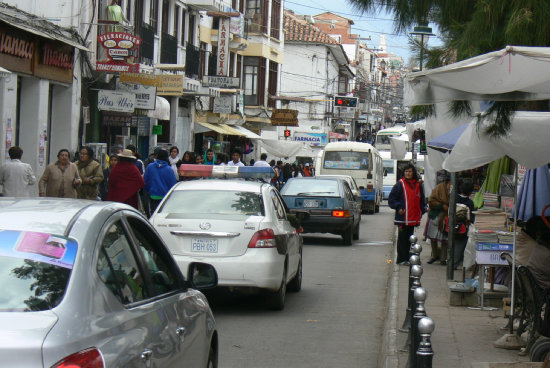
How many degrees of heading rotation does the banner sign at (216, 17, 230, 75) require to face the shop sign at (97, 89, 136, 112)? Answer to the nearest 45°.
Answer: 0° — it already faces it

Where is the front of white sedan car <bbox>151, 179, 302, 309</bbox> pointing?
away from the camera

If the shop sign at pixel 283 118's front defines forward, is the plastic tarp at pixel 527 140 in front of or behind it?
in front

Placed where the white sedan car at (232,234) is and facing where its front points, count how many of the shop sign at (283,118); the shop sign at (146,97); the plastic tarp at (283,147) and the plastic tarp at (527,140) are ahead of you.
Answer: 3
